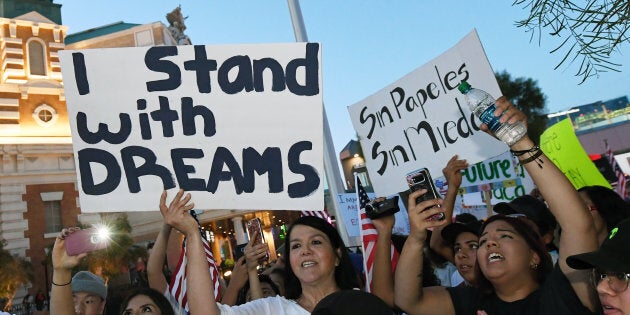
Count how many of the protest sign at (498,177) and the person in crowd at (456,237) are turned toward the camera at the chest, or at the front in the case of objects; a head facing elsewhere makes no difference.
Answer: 2

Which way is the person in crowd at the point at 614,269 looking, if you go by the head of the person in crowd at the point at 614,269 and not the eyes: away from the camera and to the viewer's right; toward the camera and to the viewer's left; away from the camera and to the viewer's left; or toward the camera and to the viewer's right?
toward the camera and to the viewer's left

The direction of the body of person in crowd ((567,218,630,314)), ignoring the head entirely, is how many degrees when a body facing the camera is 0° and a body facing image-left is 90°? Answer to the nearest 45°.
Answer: approximately 45°

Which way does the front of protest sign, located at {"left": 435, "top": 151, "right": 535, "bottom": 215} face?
toward the camera

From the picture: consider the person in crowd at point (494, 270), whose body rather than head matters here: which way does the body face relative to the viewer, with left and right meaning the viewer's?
facing the viewer and to the left of the viewer

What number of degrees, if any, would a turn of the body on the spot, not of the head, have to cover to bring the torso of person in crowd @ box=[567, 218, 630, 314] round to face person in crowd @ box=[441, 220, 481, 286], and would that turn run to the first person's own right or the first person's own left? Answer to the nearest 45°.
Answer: approximately 90° to the first person's own right

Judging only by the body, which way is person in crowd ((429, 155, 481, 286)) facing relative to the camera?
toward the camera

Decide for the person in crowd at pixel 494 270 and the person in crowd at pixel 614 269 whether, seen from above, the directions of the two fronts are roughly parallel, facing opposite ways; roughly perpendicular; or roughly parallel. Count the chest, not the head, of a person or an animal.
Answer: roughly parallel

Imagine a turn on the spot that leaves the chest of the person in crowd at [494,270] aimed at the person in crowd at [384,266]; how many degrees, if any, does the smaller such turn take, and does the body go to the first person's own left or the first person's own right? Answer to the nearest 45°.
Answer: approximately 45° to the first person's own right

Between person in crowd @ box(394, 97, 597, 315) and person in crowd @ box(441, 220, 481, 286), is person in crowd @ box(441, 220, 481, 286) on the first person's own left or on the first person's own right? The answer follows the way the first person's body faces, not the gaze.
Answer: on the first person's own right

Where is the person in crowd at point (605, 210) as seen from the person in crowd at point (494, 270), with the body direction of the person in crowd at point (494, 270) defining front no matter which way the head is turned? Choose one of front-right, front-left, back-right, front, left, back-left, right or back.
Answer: back

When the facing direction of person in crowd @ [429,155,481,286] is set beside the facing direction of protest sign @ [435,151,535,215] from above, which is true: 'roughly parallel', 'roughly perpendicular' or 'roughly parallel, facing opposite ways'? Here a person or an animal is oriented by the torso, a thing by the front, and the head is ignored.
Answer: roughly parallel

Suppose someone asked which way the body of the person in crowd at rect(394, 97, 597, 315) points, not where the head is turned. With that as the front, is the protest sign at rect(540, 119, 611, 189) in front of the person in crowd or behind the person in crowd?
behind

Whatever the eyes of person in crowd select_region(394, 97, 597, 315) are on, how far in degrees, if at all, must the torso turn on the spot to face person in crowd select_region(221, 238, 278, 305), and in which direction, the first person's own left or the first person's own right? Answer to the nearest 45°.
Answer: approximately 45° to the first person's own right

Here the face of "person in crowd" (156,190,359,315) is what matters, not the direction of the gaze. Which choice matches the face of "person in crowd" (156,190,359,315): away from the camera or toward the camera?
toward the camera

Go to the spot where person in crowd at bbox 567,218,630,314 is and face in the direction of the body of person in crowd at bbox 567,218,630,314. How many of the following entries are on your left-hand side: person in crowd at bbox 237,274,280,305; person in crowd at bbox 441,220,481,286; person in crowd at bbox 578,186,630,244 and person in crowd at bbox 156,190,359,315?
0

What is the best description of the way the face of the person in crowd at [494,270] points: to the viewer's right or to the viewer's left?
to the viewer's left
